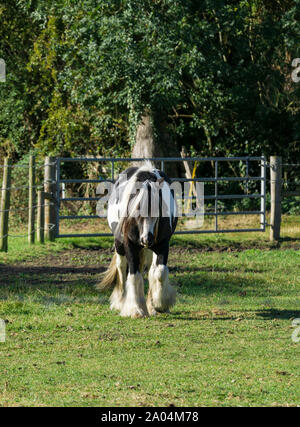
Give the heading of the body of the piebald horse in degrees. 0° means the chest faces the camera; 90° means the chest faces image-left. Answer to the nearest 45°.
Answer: approximately 0°

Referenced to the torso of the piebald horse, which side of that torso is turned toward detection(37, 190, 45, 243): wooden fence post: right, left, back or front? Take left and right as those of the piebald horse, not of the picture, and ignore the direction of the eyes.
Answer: back

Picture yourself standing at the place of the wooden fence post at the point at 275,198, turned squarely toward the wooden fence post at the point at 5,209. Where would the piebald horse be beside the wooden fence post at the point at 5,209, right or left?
left

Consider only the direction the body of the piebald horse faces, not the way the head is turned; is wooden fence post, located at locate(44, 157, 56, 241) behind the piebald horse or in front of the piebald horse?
behind

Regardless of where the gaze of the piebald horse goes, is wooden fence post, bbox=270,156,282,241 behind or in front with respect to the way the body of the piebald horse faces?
behind

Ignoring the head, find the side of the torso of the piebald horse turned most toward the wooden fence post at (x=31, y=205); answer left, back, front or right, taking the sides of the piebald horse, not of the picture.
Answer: back

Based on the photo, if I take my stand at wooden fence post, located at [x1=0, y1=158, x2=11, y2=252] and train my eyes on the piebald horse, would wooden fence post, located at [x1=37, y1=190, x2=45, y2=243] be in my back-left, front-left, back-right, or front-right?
back-left

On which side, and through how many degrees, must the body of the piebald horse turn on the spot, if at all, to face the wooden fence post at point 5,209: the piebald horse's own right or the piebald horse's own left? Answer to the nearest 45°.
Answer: approximately 135° to the piebald horse's own right
